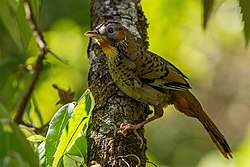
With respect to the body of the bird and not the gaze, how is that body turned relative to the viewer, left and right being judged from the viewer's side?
facing to the left of the viewer

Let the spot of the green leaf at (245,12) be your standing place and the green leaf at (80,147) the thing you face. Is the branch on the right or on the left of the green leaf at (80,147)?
right

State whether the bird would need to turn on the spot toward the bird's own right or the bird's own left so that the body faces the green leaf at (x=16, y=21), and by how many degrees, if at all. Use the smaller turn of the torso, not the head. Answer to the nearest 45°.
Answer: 0° — it already faces it

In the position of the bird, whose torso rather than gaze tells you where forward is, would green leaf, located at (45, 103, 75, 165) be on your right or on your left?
on your left

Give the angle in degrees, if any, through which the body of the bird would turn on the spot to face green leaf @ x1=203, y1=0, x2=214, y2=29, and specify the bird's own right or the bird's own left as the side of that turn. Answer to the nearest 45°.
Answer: approximately 135° to the bird's own right

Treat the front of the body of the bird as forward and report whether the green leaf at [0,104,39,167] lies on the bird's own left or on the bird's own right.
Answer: on the bird's own left
